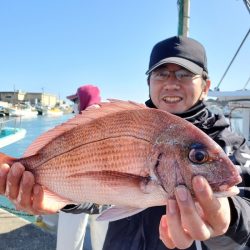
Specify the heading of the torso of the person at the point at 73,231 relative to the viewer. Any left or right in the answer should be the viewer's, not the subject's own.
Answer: facing to the left of the viewer

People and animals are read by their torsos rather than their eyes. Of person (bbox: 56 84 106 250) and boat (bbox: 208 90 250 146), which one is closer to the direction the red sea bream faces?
the boat

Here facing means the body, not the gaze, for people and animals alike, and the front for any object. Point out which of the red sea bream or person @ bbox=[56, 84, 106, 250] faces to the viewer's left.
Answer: the person

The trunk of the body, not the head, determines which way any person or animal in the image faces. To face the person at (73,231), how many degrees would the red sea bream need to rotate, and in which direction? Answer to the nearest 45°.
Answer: approximately 90° to its left

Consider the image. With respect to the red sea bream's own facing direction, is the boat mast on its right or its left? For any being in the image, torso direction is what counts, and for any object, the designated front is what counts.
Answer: on its left

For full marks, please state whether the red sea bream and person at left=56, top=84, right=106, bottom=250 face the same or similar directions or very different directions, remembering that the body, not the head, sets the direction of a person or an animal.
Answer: very different directions

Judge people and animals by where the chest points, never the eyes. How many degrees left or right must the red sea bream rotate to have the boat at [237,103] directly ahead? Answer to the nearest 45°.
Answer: approximately 90° to its left

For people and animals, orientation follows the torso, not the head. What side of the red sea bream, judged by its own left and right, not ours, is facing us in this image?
right

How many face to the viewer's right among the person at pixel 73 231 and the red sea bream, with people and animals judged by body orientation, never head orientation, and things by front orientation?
1
